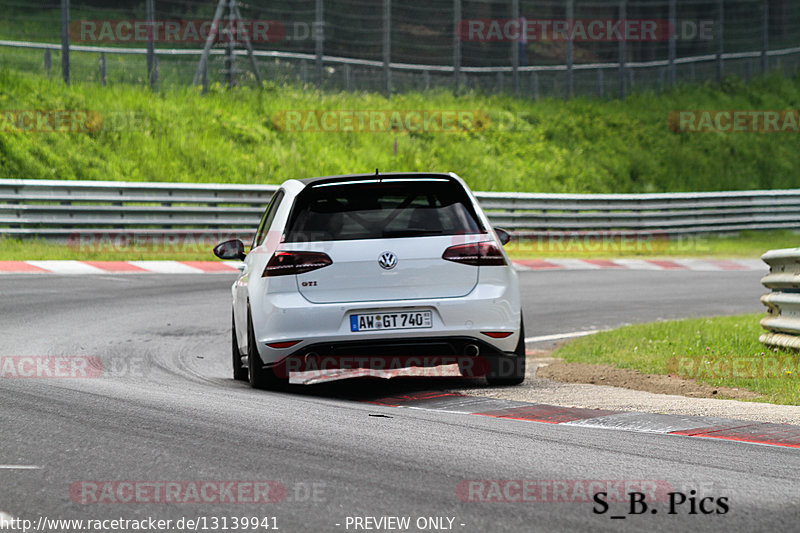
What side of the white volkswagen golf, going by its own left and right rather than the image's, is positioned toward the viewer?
back

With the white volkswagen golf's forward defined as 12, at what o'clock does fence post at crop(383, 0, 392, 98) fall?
The fence post is roughly at 12 o'clock from the white volkswagen golf.

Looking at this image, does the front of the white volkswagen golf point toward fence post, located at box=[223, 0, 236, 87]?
yes

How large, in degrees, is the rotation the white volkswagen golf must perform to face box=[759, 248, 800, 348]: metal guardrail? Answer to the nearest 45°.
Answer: approximately 45° to its right

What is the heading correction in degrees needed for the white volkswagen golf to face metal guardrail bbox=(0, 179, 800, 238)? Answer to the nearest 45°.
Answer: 0° — it already faces it
